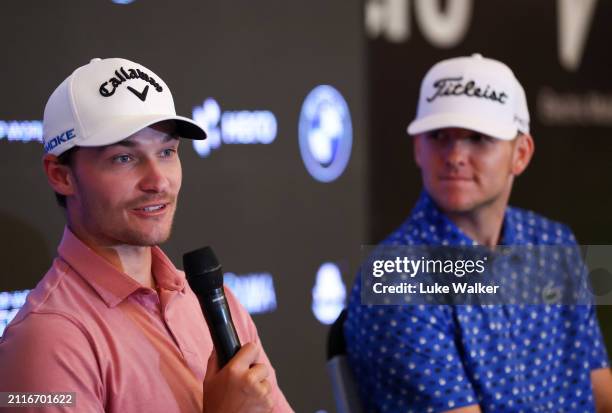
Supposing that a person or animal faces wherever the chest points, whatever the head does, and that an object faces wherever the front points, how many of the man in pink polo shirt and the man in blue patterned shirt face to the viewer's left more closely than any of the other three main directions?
0

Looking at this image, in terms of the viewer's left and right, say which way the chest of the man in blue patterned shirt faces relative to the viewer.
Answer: facing the viewer and to the right of the viewer

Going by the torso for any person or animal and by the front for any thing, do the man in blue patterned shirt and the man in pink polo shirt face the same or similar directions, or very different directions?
same or similar directions

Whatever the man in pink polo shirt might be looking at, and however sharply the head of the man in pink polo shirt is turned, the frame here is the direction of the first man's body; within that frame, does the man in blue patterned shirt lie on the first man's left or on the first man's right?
on the first man's left

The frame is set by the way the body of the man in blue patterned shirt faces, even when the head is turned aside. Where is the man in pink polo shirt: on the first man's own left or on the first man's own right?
on the first man's own right

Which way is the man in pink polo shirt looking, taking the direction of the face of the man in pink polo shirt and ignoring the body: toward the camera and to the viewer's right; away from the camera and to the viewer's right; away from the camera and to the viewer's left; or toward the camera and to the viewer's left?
toward the camera and to the viewer's right

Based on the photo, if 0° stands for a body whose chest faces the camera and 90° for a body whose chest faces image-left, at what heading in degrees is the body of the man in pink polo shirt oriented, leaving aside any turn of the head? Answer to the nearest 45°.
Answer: approximately 315°

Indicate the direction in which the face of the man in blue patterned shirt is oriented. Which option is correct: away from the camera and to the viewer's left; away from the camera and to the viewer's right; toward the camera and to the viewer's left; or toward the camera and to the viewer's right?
toward the camera and to the viewer's left
